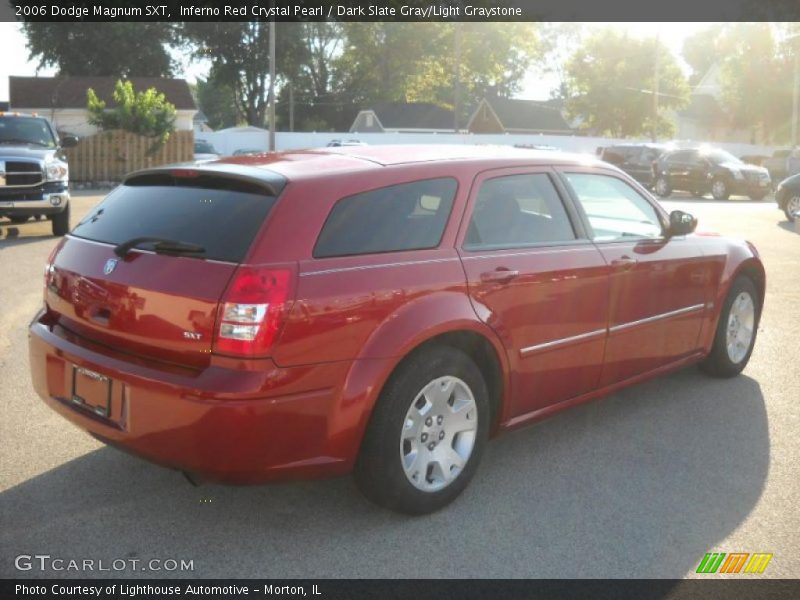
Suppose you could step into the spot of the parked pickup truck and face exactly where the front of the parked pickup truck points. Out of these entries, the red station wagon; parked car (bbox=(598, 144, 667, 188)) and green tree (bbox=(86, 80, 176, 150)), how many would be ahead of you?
1

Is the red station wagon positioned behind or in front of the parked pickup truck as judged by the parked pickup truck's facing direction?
in front

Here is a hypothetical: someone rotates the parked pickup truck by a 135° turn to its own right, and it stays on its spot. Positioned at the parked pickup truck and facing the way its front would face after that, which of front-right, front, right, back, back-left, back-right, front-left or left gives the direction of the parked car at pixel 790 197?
back-right

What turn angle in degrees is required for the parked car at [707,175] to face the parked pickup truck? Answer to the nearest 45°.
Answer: approximately 90° to its right

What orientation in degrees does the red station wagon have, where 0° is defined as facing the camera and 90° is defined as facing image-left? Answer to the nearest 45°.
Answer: approximately 225°

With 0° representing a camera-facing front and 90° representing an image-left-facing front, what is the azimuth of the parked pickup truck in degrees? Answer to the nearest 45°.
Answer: approximately 0°

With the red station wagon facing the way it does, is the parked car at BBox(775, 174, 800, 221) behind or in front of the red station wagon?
in front

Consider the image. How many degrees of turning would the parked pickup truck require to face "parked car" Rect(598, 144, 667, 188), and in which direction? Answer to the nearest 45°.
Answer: approximately 135° to its left

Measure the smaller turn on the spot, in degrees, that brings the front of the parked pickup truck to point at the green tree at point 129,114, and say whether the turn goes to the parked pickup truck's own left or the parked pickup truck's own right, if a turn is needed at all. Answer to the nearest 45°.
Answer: approximately 180°

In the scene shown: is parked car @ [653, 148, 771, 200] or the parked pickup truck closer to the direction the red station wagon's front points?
the parked car

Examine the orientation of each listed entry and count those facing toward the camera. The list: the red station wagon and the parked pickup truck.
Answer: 1

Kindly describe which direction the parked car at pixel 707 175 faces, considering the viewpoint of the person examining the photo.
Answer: facing the viewer and to the right of the viewer

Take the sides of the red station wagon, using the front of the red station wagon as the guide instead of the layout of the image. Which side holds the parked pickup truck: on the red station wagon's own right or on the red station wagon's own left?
on the red station wagon's own left
